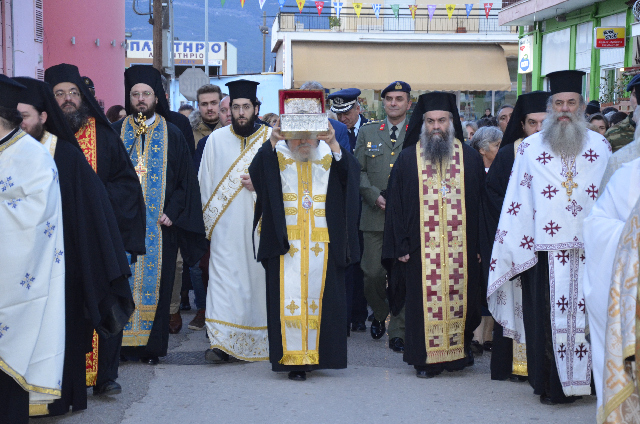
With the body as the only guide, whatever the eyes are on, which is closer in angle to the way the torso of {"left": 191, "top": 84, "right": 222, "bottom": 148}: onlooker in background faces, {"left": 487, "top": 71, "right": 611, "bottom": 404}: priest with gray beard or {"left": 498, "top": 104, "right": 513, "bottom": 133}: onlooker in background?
the priest with gray beard

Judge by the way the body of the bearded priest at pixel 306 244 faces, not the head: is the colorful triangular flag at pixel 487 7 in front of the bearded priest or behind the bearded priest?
behind

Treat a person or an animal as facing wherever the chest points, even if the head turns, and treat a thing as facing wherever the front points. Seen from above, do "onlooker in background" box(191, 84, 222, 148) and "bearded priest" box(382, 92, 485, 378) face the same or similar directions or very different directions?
same or similar directions

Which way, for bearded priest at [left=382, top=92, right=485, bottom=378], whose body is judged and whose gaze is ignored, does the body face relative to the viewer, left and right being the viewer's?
facing the viewer

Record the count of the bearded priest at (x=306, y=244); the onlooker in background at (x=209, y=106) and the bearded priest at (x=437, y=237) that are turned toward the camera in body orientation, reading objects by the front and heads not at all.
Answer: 3

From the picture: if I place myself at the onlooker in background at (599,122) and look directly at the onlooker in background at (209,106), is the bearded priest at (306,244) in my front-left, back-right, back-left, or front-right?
front-left

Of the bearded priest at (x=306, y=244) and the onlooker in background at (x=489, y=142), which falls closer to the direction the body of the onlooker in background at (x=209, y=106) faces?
the bearded priest

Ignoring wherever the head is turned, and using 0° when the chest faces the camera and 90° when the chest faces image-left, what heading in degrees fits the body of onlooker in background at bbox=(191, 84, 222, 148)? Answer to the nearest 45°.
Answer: approximately 0°

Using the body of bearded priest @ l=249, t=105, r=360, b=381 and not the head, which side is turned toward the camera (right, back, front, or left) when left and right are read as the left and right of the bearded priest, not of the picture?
front

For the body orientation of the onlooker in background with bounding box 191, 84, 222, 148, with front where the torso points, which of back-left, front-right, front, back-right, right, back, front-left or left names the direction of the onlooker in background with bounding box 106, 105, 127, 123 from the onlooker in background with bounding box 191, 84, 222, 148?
back-right

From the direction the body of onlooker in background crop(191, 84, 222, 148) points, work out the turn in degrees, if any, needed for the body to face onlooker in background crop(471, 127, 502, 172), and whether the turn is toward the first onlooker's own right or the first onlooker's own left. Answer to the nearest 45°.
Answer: approximately 45° to the first onlooker's own left

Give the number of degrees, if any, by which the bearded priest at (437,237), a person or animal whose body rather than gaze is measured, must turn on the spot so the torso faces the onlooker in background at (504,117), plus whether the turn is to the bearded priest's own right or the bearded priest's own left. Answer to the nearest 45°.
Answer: approximately 180°

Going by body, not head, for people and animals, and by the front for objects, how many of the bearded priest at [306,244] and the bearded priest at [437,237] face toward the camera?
2

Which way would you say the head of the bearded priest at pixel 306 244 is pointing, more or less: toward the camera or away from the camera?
toward the camera

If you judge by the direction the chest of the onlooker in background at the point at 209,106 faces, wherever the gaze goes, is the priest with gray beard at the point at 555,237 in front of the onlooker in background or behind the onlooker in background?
in front
